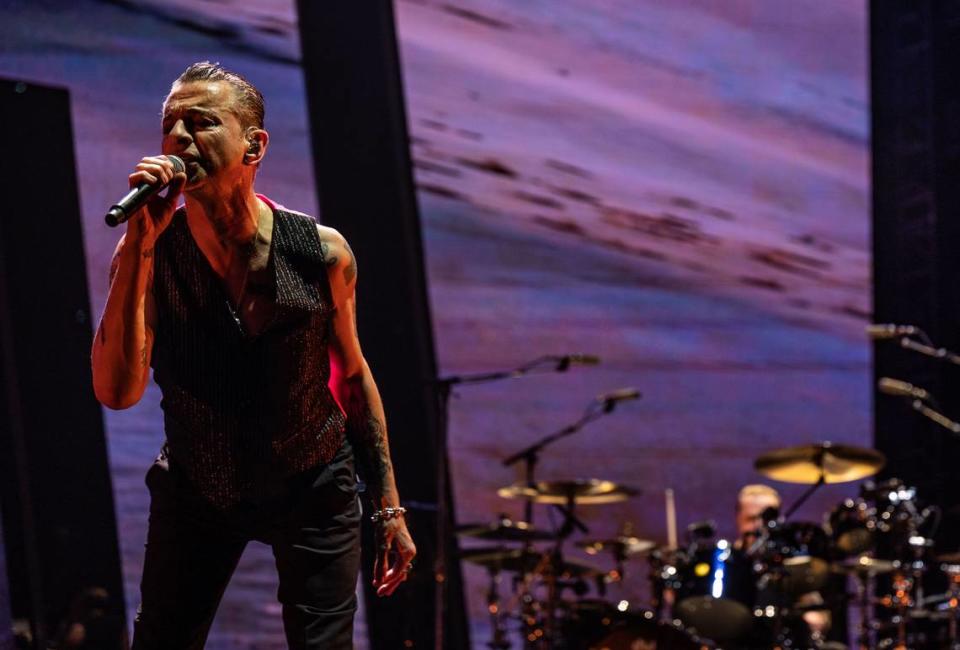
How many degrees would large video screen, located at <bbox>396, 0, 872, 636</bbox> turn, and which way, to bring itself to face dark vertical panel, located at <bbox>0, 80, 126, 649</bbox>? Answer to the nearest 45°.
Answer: approximately 45° to its right

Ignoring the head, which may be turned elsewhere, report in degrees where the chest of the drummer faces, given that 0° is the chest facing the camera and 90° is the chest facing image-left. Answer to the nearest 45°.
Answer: approximately 45°

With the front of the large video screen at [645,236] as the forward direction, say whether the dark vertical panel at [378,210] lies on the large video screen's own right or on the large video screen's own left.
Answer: on the large video screen's own right
